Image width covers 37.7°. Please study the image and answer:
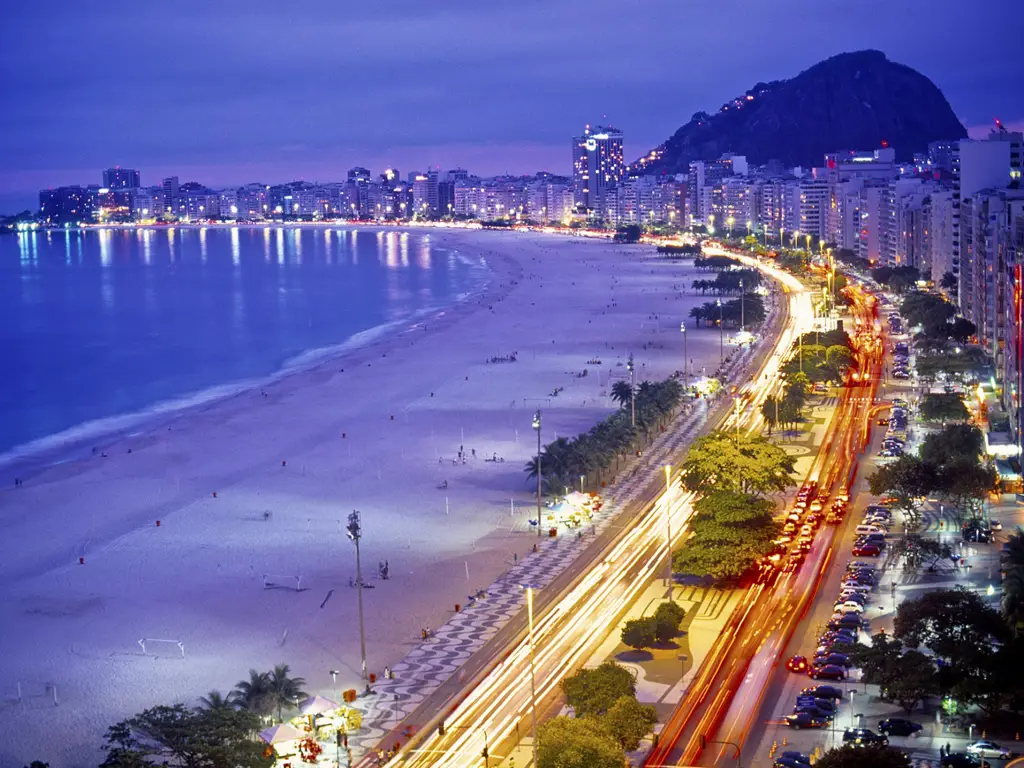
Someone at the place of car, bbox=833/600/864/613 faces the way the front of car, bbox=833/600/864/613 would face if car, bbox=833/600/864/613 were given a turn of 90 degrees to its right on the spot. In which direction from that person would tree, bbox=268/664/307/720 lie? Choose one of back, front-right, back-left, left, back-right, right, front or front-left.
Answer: back-left

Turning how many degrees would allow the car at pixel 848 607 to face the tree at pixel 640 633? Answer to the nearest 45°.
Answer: approximately 45° to its left
